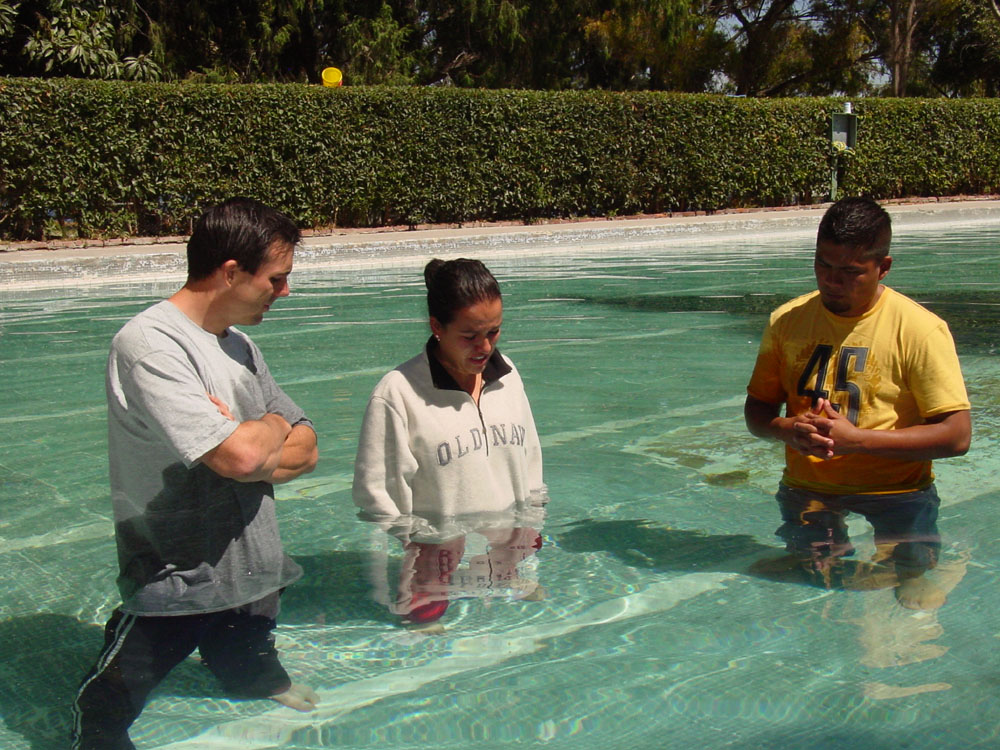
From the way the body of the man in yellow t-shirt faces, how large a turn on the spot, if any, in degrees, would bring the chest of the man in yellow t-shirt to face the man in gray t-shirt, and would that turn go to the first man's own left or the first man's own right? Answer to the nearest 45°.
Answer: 0° — they already face them

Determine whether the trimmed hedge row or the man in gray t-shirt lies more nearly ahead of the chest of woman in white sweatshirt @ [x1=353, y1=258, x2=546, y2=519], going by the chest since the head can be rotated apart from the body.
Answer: the man in gray t-shirt

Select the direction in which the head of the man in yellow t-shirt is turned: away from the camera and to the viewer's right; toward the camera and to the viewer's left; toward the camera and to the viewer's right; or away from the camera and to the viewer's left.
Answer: toward the camera and to the viewer's left

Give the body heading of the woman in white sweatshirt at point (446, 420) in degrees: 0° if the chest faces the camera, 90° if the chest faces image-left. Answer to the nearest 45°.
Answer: approximately 315°

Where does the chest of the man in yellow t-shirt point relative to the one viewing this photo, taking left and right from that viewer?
facing the viewer and to the left of the viewer

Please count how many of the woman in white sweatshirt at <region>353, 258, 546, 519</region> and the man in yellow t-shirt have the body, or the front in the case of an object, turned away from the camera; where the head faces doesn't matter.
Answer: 0

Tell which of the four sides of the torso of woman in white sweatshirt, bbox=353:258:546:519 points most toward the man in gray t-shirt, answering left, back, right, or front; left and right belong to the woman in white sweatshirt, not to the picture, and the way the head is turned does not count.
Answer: right

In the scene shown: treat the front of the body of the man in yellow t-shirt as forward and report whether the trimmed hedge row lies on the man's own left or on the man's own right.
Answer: on the man's own right

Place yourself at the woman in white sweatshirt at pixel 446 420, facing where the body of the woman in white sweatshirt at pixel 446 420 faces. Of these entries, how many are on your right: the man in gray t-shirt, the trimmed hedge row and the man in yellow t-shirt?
1

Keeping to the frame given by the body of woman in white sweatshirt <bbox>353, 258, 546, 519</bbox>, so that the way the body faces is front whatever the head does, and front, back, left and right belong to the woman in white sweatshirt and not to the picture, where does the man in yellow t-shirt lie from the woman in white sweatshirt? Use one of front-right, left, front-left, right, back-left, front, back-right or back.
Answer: front-left

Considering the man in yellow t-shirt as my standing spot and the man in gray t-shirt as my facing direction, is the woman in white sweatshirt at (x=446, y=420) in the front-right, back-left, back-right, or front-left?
front-right
